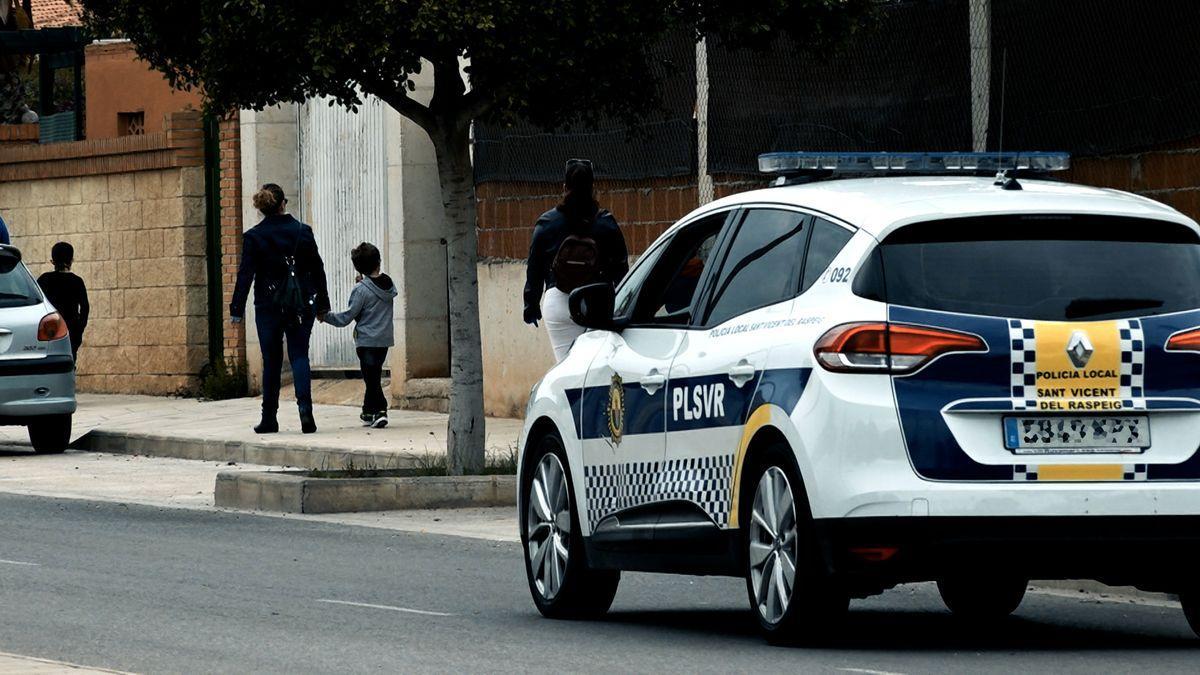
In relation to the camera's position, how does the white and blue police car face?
facing away from the viewer and to the left of the viewer

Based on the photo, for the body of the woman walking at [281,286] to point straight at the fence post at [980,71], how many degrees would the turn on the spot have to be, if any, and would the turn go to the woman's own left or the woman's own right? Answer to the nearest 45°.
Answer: approximately 135° to the woman's own right

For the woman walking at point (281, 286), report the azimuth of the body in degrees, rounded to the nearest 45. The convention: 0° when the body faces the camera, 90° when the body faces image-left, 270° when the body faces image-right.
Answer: approximately 180°

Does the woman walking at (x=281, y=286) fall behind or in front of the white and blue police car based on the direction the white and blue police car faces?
in front

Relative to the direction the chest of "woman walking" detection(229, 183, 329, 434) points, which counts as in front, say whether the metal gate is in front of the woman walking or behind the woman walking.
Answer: in front

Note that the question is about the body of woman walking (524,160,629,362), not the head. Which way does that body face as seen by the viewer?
away from the camera

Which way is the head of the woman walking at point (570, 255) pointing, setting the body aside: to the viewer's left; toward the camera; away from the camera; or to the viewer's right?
away from the camera

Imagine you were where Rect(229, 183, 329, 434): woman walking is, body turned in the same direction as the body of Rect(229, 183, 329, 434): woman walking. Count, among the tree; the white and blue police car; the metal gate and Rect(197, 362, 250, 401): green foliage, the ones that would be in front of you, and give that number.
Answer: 2

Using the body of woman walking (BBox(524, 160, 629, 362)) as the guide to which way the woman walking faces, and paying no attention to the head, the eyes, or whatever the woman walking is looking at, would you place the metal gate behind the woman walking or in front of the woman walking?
in front

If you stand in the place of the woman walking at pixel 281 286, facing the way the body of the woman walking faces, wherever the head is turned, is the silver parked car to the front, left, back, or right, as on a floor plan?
left

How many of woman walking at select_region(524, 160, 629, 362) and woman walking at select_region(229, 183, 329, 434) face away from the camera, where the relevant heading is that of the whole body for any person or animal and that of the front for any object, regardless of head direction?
2
